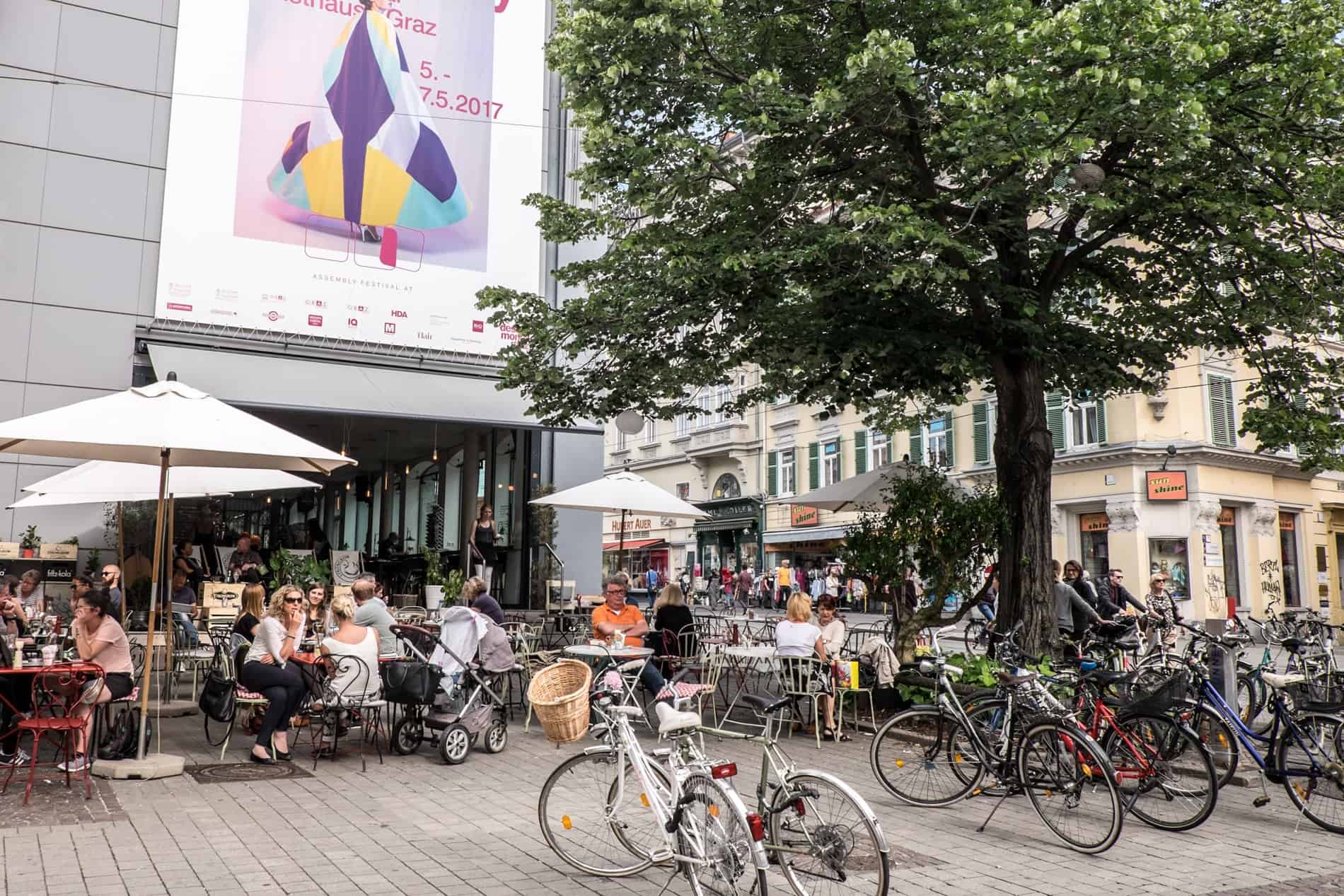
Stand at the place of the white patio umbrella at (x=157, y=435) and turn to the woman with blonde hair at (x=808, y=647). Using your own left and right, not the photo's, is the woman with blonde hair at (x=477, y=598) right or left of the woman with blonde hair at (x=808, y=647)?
left

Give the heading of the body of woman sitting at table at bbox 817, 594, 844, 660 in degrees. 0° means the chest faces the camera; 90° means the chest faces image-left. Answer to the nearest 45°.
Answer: approximately 45°

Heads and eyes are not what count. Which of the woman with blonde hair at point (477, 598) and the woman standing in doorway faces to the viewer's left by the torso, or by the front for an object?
the woman with blonde hair

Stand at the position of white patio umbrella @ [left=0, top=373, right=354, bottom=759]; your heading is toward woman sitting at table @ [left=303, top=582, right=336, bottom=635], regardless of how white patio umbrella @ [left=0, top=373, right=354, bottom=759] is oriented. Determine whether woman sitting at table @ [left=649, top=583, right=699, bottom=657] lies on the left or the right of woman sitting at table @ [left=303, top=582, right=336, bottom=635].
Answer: right

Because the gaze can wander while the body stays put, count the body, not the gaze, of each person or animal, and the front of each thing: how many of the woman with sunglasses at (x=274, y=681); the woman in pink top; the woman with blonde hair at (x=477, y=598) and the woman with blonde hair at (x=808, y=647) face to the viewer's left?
2

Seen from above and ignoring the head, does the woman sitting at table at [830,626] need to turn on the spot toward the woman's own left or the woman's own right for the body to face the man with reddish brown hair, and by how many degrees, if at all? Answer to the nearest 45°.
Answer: approximately 45° to the woman's own right

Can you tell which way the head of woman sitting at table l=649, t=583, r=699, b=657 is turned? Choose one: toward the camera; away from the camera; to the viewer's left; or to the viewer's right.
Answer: away from the camera

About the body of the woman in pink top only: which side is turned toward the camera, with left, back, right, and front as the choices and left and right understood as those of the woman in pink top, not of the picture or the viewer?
left

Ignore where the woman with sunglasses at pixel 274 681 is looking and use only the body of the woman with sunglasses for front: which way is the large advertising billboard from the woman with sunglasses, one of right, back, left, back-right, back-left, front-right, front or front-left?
back-left
